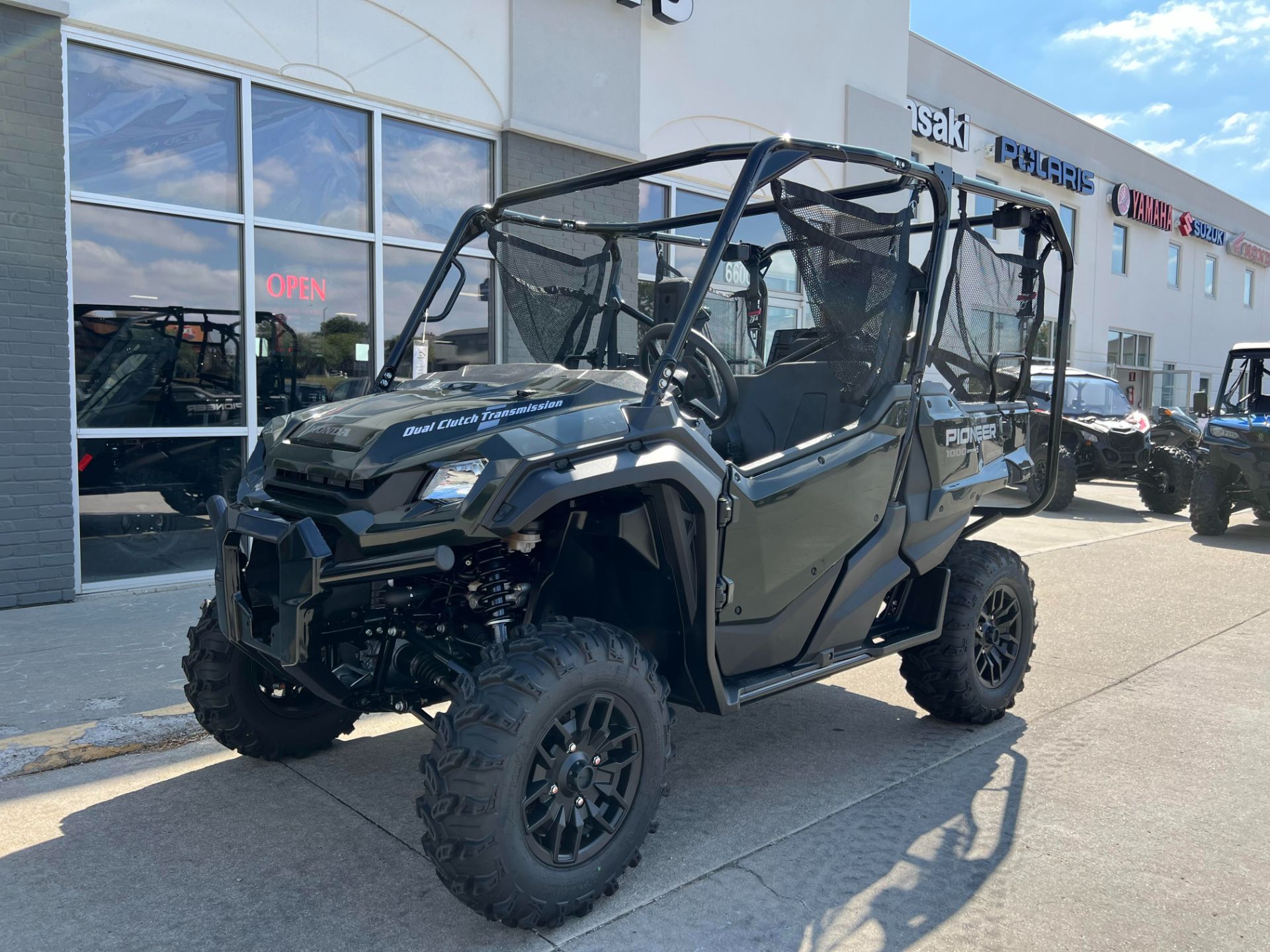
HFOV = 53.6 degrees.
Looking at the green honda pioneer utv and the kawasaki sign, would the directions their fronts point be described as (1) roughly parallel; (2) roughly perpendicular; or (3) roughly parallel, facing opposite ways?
roughly perpendicular

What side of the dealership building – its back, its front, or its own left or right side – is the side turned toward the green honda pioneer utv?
front

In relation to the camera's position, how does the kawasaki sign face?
facing the viewer and to the right of the viewer

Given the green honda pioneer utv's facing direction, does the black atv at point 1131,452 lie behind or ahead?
behind

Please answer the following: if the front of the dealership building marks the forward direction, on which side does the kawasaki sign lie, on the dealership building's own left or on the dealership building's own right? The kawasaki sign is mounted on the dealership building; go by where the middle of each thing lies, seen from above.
on the dealership building's own left

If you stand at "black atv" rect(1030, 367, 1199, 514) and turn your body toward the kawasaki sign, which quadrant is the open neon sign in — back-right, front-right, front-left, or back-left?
back-left

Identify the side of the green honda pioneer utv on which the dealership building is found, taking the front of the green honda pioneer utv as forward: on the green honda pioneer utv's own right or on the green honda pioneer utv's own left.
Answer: on the green honda pioneer utv's own right

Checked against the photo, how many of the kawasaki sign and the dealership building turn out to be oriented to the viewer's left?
0

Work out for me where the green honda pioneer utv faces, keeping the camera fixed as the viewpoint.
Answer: facing the viewer and to the left of the viewer

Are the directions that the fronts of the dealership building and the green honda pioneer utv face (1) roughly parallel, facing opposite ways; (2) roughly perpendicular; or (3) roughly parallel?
roughly perpendicular

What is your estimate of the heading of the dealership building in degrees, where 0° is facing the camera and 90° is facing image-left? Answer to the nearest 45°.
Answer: approximately 315°

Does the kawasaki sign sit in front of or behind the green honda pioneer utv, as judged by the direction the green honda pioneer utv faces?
behind

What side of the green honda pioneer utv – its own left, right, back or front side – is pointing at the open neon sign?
right

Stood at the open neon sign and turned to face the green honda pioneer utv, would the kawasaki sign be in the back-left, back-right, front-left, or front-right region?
back-left
